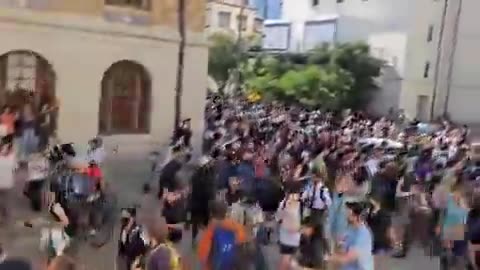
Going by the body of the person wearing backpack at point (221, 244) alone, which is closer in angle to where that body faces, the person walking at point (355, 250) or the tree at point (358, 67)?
the tree

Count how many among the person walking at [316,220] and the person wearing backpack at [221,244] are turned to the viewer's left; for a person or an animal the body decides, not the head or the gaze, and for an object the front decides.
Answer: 0

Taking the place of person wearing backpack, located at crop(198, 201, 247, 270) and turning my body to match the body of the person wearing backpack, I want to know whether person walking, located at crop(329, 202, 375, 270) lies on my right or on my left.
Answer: on my right

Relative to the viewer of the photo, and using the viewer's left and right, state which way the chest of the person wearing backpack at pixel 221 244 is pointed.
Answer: facing away from the viewer

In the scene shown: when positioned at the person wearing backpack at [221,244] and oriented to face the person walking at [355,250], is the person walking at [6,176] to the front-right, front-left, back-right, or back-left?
back-left
